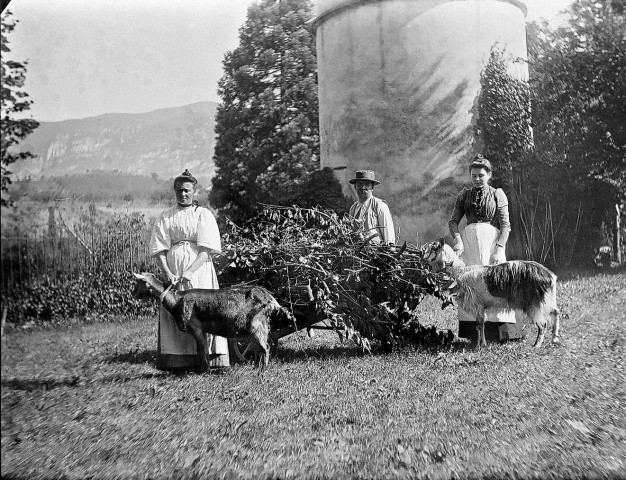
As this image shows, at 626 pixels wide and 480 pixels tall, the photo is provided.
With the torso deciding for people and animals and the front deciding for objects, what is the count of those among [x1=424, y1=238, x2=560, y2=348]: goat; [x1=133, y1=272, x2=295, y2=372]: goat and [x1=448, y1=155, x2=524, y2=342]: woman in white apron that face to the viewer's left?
2

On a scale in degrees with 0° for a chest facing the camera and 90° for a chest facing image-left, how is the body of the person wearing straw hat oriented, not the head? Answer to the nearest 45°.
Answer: approximately 45°

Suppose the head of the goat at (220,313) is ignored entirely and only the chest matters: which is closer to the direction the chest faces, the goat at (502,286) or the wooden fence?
the wooden fence

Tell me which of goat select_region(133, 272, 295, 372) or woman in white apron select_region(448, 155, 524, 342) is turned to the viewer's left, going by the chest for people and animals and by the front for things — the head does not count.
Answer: the goat

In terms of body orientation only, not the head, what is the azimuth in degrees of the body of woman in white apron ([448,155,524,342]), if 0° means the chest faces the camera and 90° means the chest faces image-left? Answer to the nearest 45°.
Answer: approximately 0°

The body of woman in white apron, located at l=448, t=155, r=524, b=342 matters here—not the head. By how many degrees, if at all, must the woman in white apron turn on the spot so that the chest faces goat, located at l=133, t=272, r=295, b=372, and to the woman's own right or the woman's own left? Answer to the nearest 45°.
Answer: approximately 45° to the woman's own right

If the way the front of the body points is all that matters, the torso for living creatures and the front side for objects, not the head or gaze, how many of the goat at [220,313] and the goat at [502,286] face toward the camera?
0

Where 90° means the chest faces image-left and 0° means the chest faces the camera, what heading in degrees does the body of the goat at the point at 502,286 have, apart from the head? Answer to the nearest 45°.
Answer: approximately 90°

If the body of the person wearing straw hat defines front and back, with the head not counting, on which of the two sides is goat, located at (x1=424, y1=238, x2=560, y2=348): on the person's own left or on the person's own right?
on the person's own left

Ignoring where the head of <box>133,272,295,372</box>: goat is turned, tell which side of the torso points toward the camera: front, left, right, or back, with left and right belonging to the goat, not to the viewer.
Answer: left
